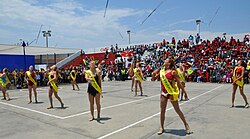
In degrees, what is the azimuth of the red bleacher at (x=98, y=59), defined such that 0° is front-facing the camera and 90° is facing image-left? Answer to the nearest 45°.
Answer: approximately 45°

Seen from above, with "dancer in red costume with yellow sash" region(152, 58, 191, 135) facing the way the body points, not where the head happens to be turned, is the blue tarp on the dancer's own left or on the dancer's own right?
on the dancer's own right

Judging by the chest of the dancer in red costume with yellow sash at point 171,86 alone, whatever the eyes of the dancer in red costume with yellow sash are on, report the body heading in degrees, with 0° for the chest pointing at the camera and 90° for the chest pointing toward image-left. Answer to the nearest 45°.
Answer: approximately 45°

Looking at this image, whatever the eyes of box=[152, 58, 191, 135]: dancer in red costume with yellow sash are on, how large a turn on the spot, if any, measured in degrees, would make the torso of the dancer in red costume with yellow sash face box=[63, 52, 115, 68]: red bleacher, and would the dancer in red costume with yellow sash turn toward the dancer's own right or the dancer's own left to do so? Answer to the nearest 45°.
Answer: approximately 135° to the dancer's own right
